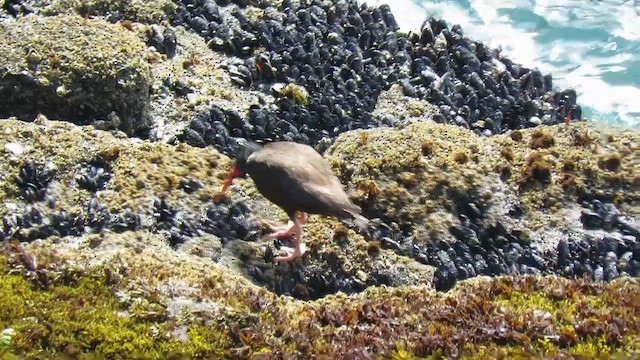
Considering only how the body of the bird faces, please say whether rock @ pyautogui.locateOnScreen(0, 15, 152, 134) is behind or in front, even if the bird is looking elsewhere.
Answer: in front

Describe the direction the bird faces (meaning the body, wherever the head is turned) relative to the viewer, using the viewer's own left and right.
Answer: facing to the left of the viewer
